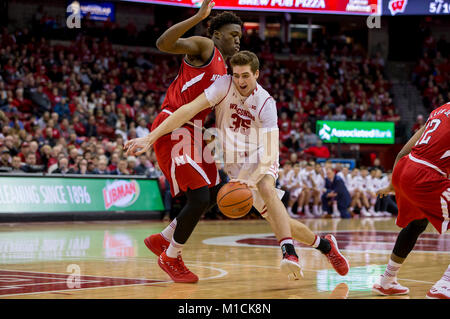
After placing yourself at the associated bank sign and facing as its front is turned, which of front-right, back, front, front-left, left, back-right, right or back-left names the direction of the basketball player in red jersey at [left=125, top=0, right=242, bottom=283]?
front

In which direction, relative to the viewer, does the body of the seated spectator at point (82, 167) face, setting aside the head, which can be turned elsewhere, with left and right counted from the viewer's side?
facing the viewer

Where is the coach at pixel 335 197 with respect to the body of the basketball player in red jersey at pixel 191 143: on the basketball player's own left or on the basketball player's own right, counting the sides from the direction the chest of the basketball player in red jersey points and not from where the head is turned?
on the basketball player's own left

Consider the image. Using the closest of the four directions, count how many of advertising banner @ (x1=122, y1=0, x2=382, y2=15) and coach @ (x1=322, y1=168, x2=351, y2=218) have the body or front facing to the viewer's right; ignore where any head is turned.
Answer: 0

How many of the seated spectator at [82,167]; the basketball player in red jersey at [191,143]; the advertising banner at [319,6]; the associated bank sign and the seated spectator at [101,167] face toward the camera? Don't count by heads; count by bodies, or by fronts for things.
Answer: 4

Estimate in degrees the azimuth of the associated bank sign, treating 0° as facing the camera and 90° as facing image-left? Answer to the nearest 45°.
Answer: approximately 0°

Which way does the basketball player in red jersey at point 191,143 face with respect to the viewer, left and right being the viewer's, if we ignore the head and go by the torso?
facing to the right of the viewer

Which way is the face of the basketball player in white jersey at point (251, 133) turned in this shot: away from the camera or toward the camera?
toward the camera
